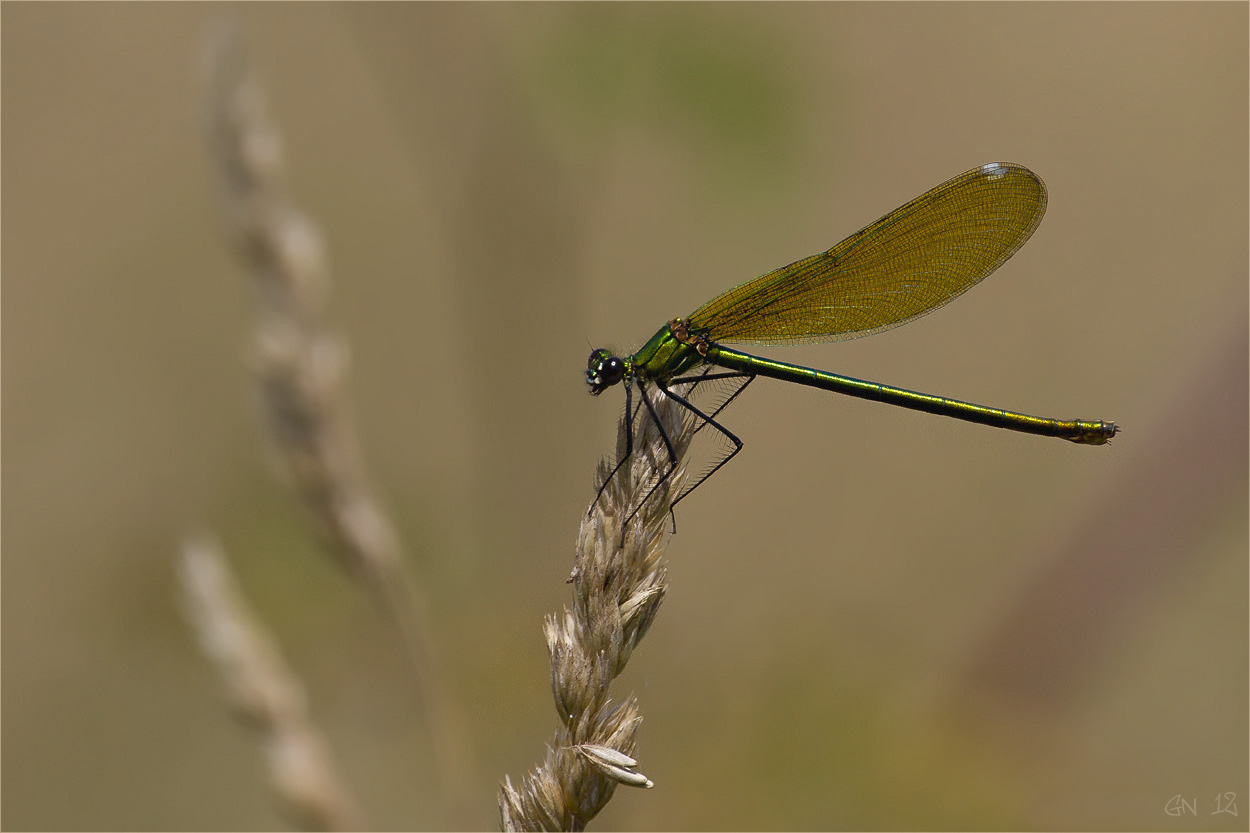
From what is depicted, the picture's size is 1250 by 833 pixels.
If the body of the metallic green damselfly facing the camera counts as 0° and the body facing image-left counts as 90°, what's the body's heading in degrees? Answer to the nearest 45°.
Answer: approximately 90°
